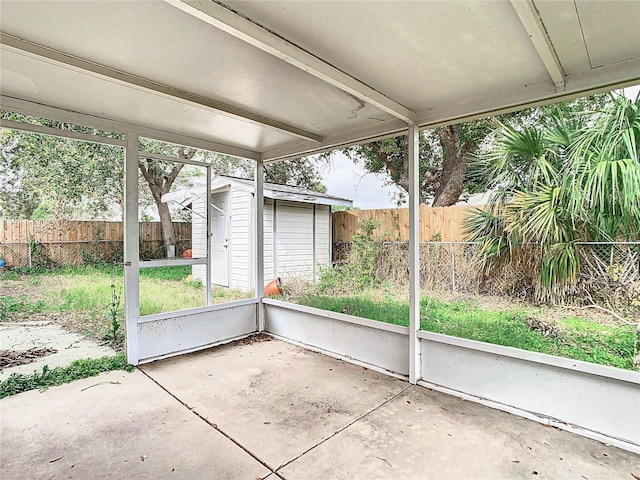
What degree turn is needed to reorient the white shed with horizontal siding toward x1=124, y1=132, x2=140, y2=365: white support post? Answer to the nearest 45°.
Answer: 0° — it already faces it

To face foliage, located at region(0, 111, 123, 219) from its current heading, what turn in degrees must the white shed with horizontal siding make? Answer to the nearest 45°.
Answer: approximately 45° to its right

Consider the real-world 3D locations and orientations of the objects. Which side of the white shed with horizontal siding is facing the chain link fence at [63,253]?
front

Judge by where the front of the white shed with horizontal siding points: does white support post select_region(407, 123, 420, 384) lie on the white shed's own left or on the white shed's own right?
on the white shed's own left

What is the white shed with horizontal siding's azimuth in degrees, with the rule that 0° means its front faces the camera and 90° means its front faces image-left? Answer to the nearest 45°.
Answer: approximately 45°

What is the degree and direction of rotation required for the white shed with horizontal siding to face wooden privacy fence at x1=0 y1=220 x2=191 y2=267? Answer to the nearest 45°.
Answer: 0° — it already faces it
